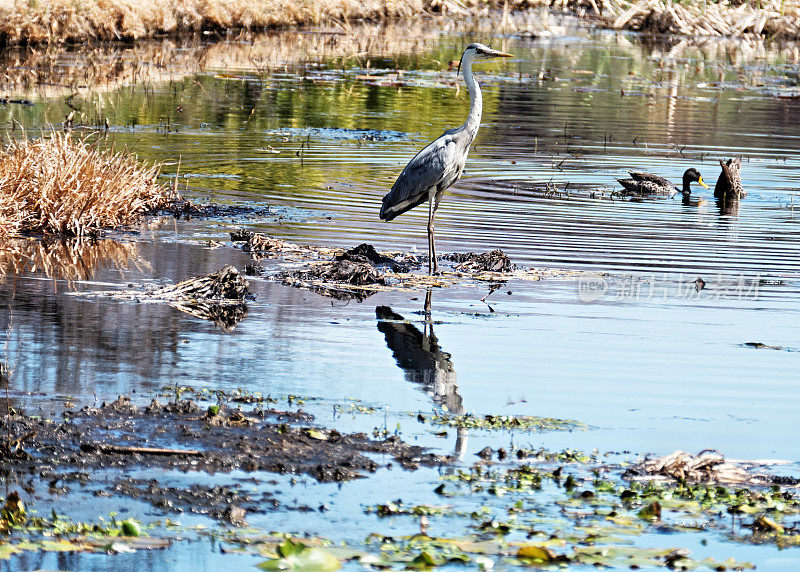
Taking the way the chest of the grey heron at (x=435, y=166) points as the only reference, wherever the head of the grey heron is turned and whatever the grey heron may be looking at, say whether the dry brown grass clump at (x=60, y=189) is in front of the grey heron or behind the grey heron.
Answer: behind

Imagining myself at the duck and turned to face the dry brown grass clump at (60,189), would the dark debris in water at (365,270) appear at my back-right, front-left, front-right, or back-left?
front-left

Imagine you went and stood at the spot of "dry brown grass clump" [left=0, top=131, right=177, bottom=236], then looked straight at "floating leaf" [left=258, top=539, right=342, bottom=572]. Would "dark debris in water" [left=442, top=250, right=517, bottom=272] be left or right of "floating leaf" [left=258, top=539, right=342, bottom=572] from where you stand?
left

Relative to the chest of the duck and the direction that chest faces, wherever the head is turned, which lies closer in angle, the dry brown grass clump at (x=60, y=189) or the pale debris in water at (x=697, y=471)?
the pale debris in water

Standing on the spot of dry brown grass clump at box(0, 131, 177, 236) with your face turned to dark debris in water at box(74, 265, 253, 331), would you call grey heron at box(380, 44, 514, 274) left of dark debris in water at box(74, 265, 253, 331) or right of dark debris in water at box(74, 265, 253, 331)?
left

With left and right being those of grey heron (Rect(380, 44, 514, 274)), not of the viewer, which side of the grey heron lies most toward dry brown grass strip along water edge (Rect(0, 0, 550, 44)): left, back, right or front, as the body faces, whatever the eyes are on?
left

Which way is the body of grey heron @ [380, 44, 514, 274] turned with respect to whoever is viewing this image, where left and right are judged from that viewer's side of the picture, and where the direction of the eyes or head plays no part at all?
facing to the right of the viewer

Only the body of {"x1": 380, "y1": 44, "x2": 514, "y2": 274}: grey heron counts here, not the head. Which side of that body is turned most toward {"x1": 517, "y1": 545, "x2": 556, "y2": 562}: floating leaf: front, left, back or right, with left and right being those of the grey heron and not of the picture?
right

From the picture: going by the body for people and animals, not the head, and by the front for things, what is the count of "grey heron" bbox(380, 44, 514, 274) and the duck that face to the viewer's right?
2

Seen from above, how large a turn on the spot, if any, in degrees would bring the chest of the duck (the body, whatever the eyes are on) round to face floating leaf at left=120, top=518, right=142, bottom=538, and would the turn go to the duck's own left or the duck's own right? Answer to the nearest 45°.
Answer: approximately 90° to the duck's own right

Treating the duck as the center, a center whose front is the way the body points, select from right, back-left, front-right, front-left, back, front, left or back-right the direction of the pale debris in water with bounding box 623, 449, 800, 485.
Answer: right

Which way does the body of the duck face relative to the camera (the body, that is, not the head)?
to the viewer's right

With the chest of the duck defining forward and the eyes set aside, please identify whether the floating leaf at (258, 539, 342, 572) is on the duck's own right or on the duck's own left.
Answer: on the duck's own right

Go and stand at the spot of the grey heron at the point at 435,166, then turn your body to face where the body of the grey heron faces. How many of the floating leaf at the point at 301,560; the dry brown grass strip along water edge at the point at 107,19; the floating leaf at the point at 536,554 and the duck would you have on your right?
2
